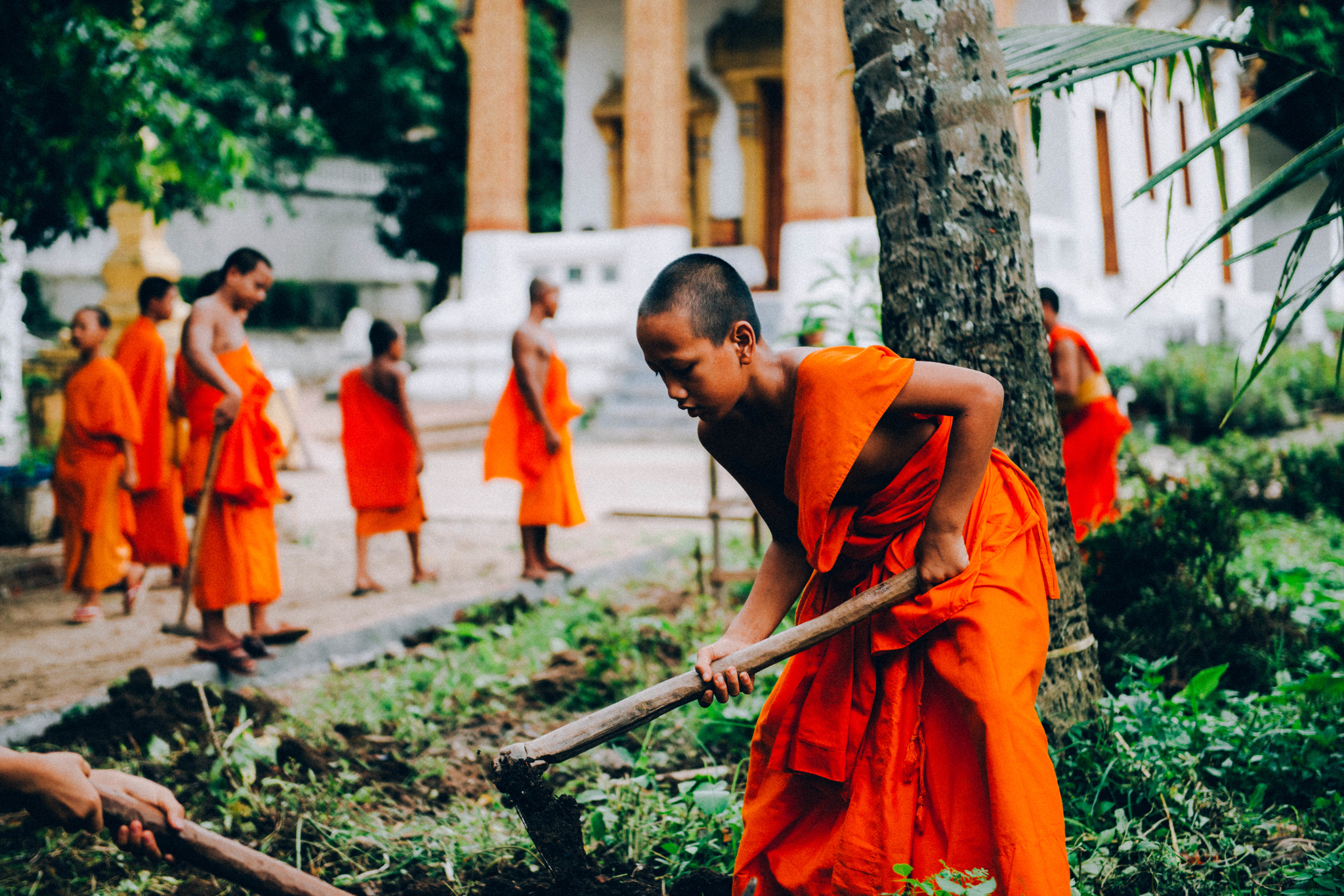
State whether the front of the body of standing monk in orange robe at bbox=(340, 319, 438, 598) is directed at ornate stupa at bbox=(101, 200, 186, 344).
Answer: no

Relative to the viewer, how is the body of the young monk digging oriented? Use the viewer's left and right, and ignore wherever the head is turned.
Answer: facing the viewer and to the left of the viewer

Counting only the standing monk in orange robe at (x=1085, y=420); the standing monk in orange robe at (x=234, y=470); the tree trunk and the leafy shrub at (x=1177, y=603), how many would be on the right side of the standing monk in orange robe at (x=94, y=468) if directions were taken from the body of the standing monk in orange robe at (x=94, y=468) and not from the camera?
0

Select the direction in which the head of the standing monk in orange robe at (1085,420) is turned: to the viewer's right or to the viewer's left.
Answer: to the viewer's left

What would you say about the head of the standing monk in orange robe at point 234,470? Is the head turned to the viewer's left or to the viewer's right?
to the viewer's right

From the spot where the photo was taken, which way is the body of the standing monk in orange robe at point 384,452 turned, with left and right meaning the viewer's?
facing away from the viewer and to the right of the viewer

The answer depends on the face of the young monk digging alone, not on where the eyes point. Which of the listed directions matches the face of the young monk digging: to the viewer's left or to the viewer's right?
to the viewer's left

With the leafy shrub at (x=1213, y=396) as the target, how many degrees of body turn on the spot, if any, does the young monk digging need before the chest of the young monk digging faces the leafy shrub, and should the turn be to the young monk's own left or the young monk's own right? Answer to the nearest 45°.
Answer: approximately 135° to the young monk's own right
